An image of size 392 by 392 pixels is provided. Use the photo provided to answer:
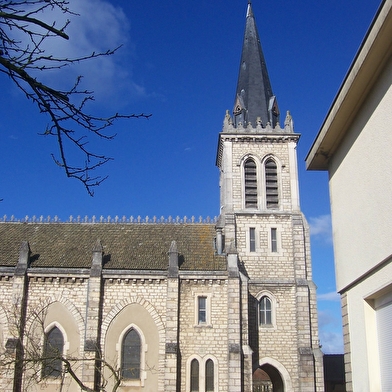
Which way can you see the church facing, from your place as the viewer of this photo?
facing to the right of the viewer
